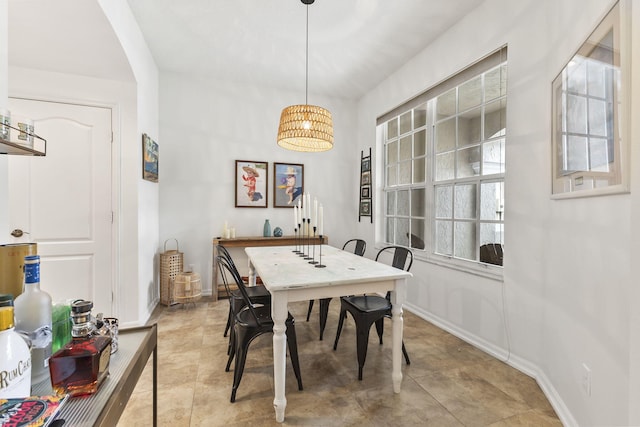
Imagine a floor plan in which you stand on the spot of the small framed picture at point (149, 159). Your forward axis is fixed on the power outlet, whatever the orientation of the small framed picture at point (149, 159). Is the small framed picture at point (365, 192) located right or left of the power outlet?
left

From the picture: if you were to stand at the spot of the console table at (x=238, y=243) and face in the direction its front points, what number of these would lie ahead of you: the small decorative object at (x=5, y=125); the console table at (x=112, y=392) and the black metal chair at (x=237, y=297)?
3

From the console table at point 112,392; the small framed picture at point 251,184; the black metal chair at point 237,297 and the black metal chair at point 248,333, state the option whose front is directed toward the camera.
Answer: the small framed picture

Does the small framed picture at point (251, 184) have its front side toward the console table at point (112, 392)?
yes

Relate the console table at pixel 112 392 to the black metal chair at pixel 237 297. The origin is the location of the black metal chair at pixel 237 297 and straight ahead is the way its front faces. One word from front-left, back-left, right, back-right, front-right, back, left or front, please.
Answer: right

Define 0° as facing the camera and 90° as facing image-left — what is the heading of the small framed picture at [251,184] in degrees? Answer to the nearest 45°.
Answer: approximately 0°

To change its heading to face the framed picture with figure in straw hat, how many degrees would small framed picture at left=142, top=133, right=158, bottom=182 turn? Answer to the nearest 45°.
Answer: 0° — it already faces it

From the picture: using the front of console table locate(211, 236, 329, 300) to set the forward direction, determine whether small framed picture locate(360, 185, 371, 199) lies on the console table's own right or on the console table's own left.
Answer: on the console table's own left

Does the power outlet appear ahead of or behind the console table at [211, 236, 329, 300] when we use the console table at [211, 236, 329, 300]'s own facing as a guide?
ahead

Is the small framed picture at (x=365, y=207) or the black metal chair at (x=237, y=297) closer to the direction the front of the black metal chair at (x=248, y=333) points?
the small framed picture

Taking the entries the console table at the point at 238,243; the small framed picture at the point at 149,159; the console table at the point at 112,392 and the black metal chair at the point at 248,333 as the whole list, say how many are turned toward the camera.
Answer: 1

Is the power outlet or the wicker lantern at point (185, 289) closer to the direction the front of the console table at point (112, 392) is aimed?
the power outlet

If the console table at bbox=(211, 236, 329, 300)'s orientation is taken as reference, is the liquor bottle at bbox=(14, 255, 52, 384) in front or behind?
in front

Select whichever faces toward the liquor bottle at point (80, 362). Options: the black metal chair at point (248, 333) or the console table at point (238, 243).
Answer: the console table

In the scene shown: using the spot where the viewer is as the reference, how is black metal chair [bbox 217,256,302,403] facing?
facing to the right of the viewer
